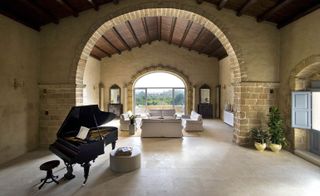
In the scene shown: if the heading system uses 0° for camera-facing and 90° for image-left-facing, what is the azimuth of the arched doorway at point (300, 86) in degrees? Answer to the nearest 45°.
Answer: approximately 45°

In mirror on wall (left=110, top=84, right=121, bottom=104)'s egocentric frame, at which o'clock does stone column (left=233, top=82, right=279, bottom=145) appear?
The stone column is roughly at 11 o'clock from the mirror on wall.

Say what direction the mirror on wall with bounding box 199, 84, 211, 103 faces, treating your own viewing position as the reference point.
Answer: facing the viewer

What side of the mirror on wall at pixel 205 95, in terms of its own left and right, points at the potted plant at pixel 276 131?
front

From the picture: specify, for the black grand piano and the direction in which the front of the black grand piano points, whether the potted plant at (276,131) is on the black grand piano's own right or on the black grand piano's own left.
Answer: on the black grand piano's own left

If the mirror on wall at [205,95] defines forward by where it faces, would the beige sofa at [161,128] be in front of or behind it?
in front

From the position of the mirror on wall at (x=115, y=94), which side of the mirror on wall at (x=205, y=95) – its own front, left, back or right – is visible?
right

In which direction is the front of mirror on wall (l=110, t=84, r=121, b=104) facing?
toward the camera

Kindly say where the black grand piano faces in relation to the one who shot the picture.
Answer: facing the viewer and to the left of the viewer

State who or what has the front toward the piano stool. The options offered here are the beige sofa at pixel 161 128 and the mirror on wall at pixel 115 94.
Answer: the mirror on wall

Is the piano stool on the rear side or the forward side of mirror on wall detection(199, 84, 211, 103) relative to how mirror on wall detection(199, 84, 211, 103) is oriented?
on the forward side
